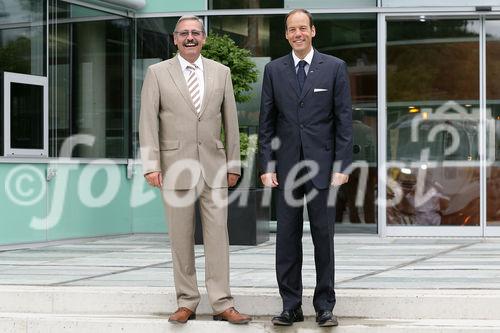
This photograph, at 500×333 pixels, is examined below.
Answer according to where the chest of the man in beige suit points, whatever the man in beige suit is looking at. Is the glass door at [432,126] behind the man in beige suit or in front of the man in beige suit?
behind

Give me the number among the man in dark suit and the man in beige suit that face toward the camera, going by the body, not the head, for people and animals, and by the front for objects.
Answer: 2

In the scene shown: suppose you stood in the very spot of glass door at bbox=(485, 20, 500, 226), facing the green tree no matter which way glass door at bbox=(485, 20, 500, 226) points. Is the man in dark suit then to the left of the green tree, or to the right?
left

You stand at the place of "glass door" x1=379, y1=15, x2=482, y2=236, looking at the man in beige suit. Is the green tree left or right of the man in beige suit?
right

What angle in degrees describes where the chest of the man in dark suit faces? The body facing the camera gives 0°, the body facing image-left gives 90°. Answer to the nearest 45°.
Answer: approximately 0°

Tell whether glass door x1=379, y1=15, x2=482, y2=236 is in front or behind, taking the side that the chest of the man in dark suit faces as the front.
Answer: behind

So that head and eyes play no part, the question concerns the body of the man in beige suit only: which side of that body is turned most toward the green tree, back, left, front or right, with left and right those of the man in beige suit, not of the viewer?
back

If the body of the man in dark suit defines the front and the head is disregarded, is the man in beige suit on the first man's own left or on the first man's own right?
on the first man's own right

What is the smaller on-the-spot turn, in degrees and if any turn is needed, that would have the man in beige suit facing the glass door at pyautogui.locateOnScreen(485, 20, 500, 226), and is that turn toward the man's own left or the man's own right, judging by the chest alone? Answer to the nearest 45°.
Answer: approximately 135° to the man's own left

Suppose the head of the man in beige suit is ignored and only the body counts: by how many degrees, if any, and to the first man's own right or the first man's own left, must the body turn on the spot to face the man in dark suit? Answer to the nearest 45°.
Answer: approximately 90° to the first man's own left
